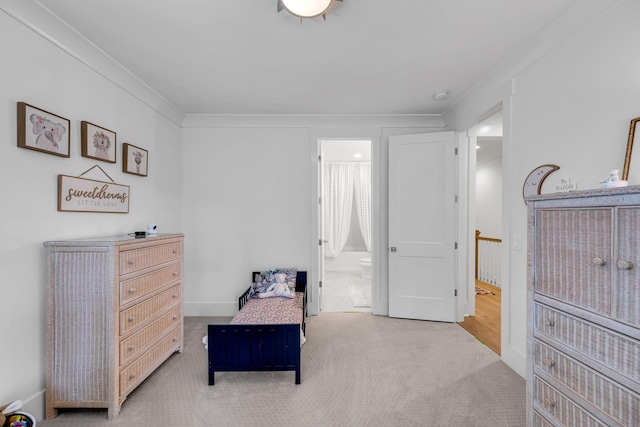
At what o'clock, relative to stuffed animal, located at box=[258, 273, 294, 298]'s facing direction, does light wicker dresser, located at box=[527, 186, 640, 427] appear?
The light wicker dresser is roughly at 11 o'clock from the stuffed animal.

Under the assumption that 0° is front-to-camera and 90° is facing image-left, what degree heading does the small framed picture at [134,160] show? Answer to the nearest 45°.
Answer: approximately 315°

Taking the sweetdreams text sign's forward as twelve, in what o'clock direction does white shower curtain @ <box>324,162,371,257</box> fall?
The white shower curtain is roughly at 10 o'clock from the sweetdreams text sign.

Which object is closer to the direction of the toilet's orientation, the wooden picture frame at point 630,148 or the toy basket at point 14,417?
the toy basket

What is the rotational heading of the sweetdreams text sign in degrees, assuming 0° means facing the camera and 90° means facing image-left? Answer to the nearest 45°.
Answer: approximately 315°

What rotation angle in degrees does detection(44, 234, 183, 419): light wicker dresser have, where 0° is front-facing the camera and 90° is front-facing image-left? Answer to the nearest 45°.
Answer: approximately 315°
